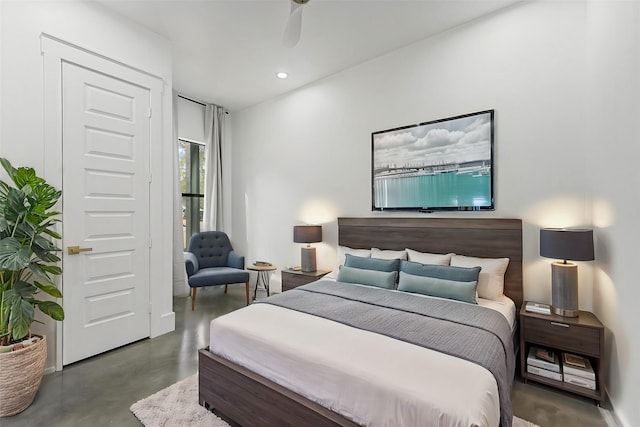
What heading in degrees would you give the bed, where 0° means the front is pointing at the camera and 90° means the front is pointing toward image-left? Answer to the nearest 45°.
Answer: approximately 45°

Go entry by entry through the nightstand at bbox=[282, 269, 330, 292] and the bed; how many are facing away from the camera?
0

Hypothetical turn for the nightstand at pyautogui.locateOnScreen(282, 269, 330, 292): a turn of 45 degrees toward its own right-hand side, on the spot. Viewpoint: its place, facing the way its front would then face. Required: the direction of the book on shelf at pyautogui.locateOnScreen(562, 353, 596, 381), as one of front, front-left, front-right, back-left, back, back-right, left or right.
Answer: back-left

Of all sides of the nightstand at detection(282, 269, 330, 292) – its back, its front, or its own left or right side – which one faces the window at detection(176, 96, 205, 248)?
right

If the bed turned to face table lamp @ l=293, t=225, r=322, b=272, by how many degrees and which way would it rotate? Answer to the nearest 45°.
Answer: approximately 135° to its right

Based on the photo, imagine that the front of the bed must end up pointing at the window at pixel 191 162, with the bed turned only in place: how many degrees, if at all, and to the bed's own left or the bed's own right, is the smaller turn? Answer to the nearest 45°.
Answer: approximately 90° to the bed's own right

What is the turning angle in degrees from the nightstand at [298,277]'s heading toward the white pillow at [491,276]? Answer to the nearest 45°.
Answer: approximately 90° to its left

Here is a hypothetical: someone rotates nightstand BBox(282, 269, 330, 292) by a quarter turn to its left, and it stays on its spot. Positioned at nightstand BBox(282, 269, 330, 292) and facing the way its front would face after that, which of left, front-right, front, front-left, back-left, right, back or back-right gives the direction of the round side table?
back

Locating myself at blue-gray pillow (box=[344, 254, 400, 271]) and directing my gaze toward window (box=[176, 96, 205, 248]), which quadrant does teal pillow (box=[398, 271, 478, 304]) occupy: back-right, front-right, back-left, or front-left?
back-left

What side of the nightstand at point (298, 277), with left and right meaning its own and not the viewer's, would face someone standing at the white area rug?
front

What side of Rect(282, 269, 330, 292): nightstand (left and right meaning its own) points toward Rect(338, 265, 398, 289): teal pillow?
left

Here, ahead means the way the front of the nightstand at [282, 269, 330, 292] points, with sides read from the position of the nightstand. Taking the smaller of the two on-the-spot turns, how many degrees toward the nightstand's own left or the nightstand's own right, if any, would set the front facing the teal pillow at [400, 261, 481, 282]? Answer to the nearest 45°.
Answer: approximately 90° to the nightstand's own left

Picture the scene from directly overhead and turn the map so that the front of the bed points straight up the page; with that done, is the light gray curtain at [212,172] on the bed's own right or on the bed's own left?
on the bed's own right
